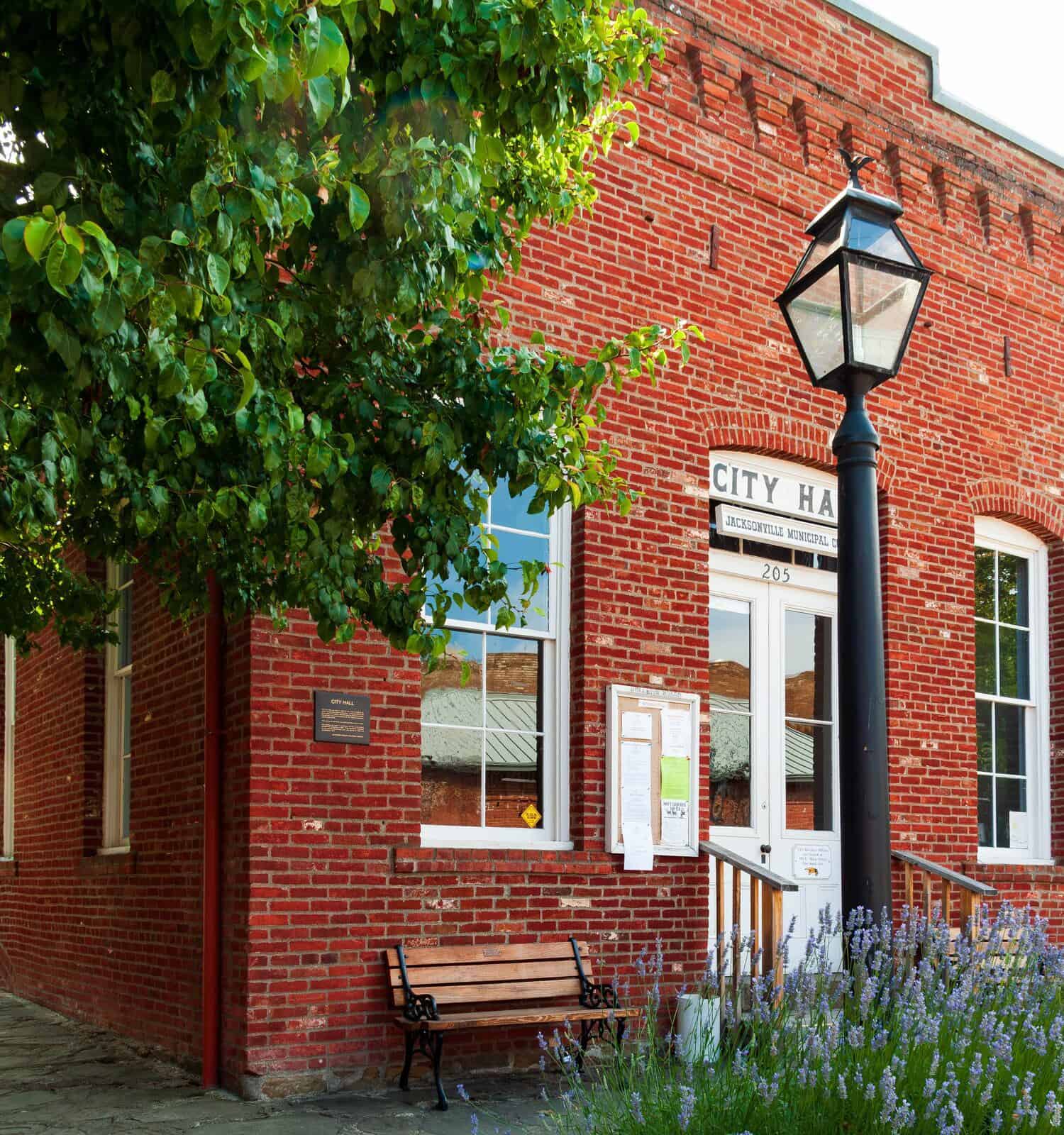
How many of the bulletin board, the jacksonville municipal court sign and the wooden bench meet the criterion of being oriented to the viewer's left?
0

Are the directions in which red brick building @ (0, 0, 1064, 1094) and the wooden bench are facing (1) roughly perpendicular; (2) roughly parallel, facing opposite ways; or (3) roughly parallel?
roughly parallel

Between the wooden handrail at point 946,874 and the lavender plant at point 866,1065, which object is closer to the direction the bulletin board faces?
the lavender plant

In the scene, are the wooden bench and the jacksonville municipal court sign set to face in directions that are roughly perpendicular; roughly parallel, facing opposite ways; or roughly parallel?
roughly parallel

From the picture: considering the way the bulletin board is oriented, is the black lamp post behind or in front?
in front

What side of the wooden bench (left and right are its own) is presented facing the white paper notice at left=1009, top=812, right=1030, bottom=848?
left

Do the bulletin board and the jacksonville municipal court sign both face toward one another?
no

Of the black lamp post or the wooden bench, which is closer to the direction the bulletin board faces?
the black lamp post

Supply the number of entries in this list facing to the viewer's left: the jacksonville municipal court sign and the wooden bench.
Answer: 0

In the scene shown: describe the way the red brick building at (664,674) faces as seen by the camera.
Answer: facing the viewer and to the right of the viewer

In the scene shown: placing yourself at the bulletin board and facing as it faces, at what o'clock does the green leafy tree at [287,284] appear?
The green leafy tree is roughly at 2 o'clock from the bulletin board.

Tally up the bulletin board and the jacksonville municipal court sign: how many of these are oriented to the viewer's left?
0

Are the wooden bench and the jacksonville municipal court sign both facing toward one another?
no

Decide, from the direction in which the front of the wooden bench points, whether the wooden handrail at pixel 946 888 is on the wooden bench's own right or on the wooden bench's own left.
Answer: on the wooden bench's own left

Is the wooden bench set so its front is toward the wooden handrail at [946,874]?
no

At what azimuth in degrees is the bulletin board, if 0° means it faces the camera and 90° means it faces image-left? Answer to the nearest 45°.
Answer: approximately 315°

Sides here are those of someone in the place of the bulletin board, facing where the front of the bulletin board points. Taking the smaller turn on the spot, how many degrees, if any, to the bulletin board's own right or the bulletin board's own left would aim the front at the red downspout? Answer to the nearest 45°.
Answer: approximately 90° to the bulletin board's own right
